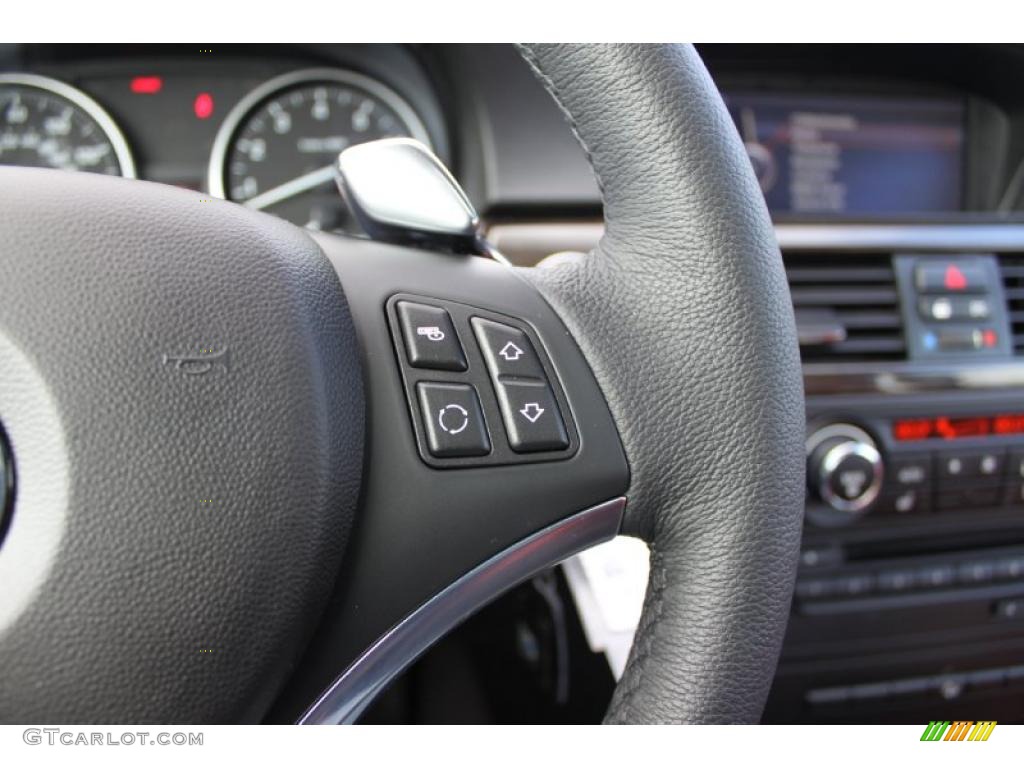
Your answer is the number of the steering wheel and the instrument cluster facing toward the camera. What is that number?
2

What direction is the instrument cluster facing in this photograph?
toward the camera

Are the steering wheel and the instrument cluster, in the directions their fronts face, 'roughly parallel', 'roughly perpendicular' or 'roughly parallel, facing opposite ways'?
roughly parallel

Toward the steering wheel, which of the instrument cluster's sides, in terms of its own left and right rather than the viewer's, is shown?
front

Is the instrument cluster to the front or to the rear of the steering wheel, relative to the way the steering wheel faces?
to the rear
